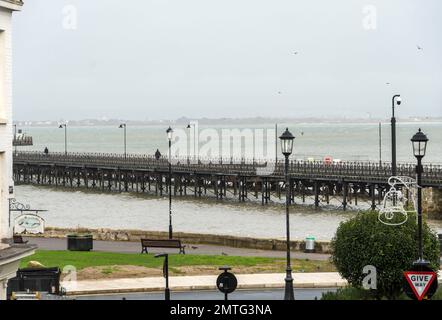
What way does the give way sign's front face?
toward the camera

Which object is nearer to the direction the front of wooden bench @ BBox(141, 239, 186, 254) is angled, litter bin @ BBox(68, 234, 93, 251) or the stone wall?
the stone wall

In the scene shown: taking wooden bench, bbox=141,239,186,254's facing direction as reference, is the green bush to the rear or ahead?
to the rear

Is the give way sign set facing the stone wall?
no

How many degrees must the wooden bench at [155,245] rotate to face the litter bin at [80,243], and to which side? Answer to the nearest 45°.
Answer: approximately 90° to its left

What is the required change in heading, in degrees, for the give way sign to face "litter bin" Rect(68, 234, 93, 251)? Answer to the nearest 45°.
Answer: approximately 135° to its right

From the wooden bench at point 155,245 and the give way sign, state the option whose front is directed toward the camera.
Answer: the give way sign

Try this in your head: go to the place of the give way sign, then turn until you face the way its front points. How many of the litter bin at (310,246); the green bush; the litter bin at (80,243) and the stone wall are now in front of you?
0

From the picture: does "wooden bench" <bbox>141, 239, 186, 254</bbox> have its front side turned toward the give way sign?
no

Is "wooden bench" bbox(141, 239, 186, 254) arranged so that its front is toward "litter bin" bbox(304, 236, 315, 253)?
no

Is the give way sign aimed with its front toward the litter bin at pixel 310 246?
no

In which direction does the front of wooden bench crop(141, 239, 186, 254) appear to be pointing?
away from the camera

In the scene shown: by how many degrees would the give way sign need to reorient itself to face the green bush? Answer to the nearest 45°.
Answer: approximately 180°

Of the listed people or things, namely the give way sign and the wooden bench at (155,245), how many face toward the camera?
1
